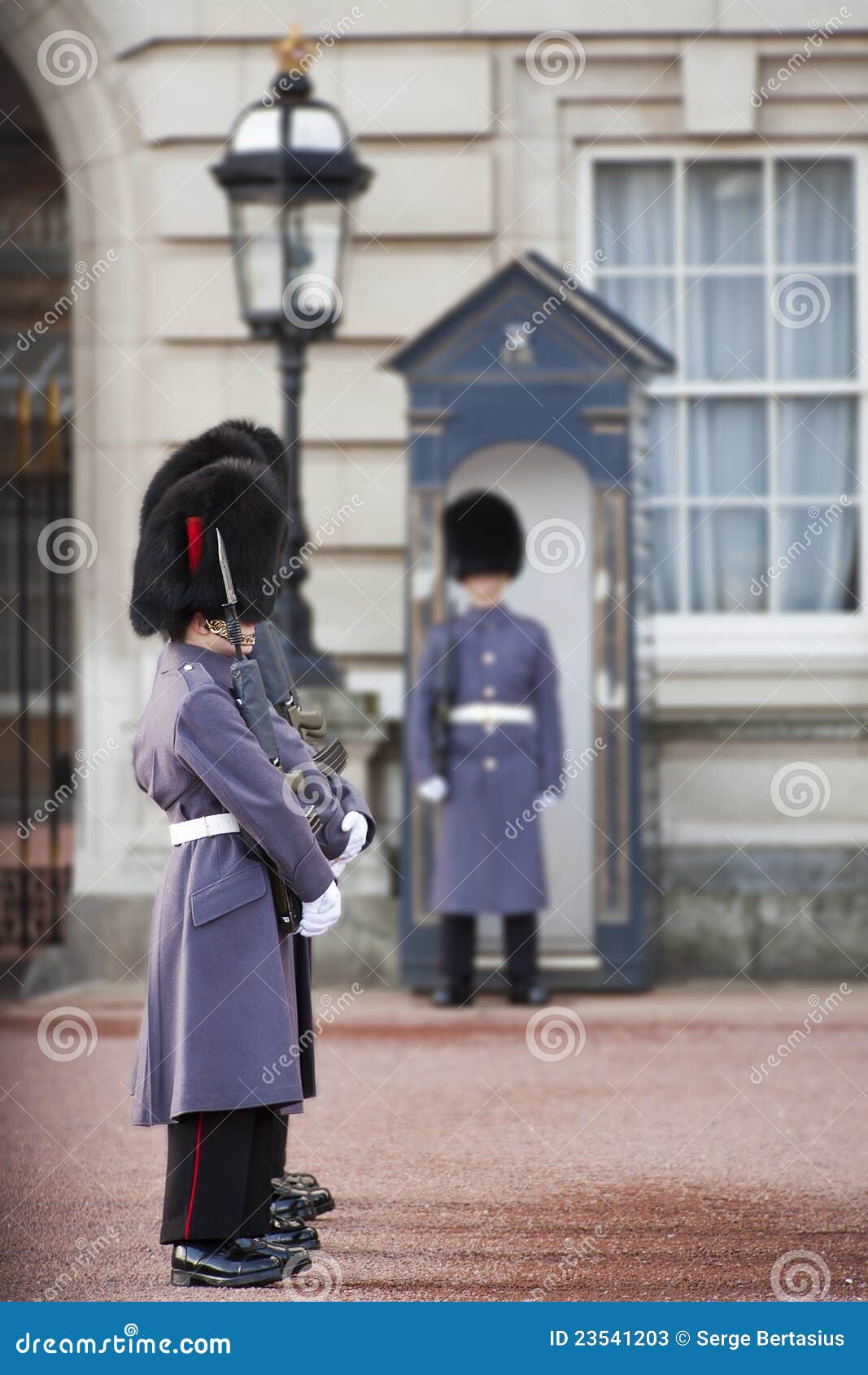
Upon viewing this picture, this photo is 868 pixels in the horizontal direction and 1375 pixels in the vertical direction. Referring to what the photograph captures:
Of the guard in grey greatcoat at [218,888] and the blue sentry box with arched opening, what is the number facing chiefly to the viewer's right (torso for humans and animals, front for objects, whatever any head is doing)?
1

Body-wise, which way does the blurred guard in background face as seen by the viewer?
toward the camera

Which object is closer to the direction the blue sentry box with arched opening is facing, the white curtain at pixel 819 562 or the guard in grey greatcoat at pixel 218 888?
the guard in grey greatcoat

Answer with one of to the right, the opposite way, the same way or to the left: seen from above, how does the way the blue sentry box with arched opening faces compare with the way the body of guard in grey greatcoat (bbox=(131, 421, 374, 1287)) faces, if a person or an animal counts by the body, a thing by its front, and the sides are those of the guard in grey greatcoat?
to the right

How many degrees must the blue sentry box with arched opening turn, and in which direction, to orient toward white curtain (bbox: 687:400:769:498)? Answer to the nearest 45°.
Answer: approximately 135° to its left

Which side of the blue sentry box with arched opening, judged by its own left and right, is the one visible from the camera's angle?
front

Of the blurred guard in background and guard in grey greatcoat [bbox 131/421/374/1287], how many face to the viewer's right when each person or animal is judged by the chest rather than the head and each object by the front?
1

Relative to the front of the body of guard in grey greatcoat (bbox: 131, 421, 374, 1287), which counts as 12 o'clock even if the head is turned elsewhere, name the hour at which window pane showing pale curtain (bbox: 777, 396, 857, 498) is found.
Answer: The window pane showing pale curtain is roughly at 10 o'clock from the guard in grey greatcoat.

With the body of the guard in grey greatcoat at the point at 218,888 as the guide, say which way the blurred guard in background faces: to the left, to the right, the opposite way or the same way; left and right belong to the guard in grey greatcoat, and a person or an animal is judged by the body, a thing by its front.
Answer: to the right

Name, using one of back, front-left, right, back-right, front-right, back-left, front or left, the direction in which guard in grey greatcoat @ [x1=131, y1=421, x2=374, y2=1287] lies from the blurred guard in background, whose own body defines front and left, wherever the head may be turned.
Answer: front

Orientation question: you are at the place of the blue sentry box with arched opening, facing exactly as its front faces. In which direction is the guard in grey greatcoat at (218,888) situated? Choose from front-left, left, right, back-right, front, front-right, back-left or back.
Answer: front

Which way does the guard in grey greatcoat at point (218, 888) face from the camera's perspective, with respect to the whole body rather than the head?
to the viewer's right
